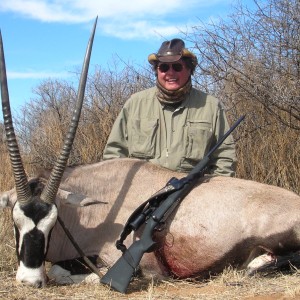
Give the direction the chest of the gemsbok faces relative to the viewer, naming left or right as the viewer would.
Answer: facing to the left of the viewer
